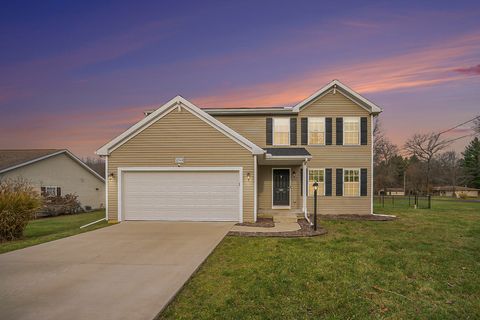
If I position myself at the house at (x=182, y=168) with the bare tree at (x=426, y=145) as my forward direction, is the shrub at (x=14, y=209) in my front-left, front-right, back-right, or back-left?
back-left

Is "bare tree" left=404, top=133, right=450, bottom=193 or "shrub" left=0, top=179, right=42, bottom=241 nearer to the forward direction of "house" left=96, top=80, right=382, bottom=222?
the shrub

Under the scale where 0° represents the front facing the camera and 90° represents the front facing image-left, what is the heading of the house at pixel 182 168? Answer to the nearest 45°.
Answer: approximately 0°

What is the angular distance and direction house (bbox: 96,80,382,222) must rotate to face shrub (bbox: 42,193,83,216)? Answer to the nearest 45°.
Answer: approximately 135° to its right

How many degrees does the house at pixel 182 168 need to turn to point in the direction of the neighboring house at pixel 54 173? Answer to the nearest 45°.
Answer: approximately 135° to its right

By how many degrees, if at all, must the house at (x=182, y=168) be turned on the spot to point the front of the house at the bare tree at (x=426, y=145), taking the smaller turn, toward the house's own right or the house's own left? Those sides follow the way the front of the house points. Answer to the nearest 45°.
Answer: approximately 135° to the house's own left

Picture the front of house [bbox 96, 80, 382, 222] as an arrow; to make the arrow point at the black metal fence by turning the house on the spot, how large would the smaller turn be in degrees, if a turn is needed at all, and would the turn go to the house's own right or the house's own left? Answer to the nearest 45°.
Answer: approximately 135° to the house's own left
